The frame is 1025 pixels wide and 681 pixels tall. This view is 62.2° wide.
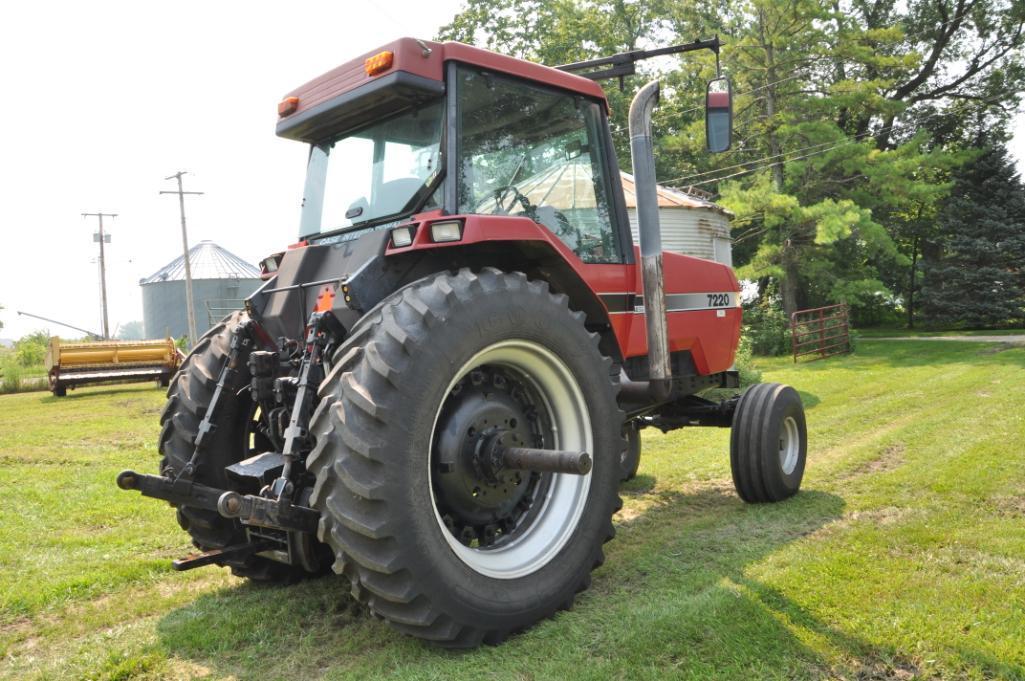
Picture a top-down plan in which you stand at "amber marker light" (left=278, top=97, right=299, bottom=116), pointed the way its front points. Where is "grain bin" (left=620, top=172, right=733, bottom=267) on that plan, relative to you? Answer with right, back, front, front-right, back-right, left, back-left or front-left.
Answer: back

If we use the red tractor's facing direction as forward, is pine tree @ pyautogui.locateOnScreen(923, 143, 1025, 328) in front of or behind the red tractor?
in front

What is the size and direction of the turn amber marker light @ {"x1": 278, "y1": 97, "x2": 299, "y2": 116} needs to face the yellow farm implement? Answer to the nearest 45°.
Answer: approximately 135° to its right

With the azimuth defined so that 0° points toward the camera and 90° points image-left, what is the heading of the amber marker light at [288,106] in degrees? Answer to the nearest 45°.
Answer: approximately 45°

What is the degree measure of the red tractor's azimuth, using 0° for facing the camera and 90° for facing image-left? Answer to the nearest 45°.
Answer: approximately 225°

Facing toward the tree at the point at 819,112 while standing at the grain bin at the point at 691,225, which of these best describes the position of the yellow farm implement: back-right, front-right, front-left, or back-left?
back-left

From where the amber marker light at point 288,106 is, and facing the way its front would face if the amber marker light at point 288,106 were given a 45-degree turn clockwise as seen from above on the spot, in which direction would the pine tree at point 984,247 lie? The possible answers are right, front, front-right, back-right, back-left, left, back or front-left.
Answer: back-right

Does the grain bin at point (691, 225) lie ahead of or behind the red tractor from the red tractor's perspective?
ahead

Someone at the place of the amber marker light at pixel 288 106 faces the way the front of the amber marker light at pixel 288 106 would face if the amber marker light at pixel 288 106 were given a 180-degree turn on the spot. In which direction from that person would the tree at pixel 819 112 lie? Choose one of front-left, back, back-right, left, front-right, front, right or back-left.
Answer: front

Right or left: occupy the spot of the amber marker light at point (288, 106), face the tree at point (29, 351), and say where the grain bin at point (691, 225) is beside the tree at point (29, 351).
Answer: right

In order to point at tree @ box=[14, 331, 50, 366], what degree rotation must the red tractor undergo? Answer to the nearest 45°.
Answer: approximately 90° to its left
